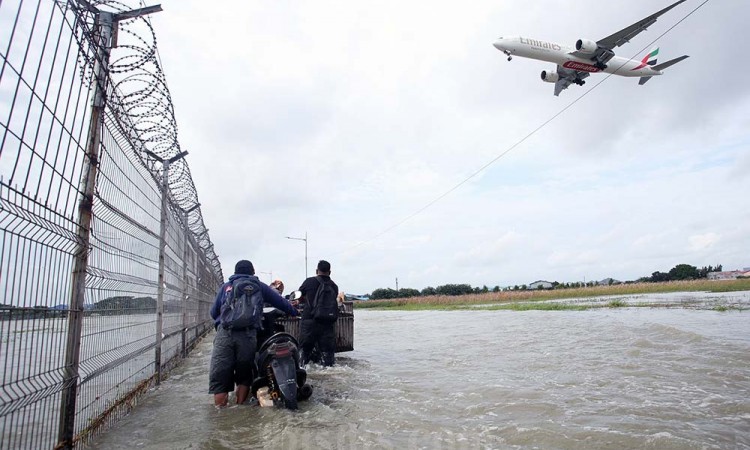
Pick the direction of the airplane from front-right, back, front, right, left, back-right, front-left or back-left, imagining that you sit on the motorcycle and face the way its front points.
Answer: front-right

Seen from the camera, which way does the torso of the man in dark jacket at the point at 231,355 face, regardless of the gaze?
away from the camera

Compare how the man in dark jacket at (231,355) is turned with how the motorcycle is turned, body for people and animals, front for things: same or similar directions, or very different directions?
same or similar directions

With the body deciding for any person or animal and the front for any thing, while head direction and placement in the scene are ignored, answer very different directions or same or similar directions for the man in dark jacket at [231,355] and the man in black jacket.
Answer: same or similar directions

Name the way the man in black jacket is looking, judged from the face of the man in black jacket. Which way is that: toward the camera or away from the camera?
away from the camera

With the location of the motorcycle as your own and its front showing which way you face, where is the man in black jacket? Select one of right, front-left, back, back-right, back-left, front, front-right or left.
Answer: front

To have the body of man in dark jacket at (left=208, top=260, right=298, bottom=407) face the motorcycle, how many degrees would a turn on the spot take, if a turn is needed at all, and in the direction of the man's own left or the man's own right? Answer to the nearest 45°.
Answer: approximately 90° to the man's own right

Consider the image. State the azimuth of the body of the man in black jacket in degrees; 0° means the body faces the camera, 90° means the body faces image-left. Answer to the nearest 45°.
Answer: approximately 180°

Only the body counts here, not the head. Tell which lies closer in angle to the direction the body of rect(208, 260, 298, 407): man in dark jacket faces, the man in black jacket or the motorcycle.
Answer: the man in black jacket

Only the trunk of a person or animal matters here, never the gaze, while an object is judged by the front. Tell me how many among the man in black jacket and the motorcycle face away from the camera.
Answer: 2

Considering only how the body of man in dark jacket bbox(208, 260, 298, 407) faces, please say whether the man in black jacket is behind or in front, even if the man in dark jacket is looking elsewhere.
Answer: in front

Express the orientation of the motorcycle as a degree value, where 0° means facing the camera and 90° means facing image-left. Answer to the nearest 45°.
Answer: approximately 180°

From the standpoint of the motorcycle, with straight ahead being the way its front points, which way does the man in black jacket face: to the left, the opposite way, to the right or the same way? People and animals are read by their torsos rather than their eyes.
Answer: the same way

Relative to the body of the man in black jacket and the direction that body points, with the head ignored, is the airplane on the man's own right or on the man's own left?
on the man's own right
